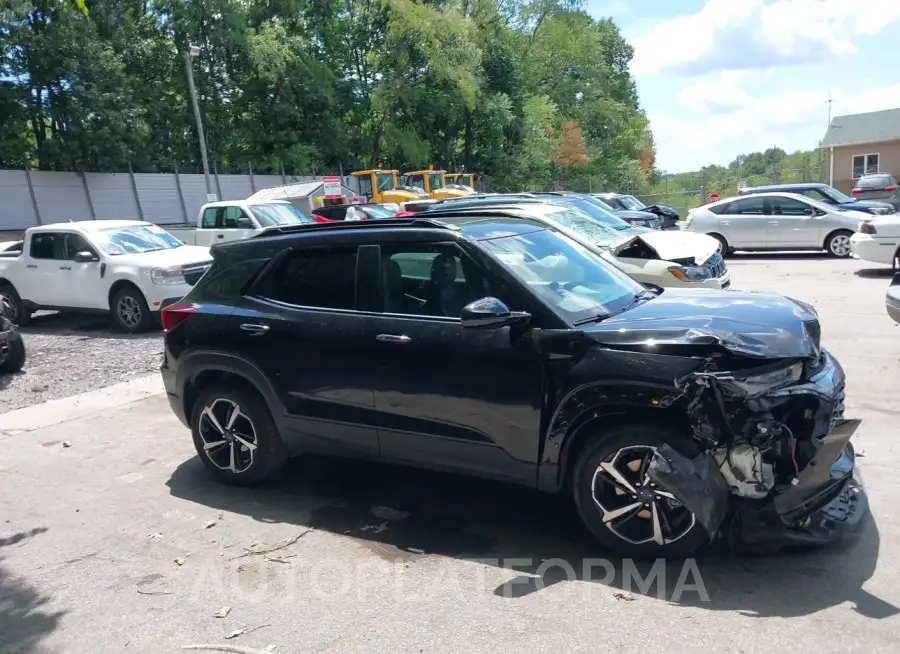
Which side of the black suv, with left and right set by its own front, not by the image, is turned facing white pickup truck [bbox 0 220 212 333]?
back

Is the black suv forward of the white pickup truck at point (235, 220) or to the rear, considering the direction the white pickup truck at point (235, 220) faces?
forward

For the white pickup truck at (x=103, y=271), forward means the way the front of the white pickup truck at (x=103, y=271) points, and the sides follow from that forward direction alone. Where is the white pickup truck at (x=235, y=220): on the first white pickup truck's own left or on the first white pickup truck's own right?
on the first white pickup truck's own left

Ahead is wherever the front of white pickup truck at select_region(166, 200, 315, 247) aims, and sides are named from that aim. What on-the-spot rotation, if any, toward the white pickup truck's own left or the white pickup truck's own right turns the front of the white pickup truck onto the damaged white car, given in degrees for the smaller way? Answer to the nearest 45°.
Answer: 0° — it already faces it

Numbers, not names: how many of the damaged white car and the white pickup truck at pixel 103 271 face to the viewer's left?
0

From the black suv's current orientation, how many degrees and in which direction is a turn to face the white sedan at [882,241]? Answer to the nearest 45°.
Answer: approximately 90° to its left

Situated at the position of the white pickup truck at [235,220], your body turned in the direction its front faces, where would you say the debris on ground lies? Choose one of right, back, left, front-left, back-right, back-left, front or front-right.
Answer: front-right

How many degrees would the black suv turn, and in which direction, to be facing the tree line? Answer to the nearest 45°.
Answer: approximately 135° to its left

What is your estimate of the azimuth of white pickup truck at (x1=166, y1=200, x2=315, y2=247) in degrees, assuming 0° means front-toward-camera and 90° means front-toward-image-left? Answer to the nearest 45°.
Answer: approximately 315°

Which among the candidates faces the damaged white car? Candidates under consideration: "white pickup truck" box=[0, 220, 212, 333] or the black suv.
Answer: the white pickup truck

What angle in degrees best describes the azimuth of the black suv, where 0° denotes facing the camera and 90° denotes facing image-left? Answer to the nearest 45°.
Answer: approximately 315°

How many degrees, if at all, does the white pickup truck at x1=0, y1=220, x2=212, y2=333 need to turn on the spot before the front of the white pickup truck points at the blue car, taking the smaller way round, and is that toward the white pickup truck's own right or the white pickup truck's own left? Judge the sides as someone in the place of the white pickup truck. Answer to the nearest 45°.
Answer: approximately 45° to the white pickup truck's own left

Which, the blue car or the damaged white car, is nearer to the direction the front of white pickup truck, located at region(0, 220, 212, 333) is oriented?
the damaged white car
